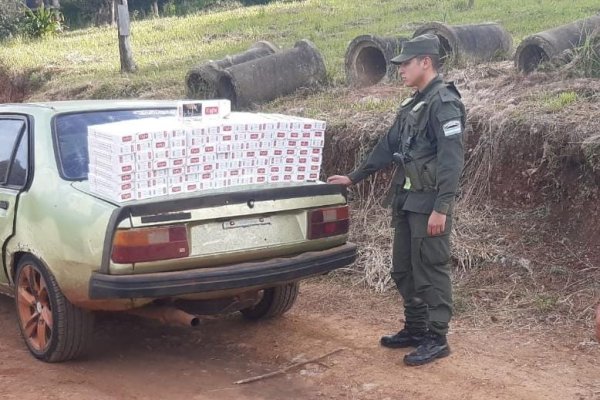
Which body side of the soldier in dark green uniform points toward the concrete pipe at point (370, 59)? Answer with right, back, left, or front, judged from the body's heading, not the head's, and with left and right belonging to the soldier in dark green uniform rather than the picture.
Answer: right

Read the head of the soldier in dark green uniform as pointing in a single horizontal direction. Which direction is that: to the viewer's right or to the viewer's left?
to the viewer's left

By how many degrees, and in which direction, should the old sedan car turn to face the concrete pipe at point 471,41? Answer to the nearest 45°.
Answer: approximately 90° to its right

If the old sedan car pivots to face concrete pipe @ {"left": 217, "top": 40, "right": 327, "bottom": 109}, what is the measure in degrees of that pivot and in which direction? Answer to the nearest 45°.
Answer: approximately 45° to its right

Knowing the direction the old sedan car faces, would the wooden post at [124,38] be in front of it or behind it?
in front

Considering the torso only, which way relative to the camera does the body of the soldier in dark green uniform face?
to the viewer's left

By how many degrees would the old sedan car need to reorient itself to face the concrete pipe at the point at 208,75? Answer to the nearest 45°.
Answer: approximately 45° to its right

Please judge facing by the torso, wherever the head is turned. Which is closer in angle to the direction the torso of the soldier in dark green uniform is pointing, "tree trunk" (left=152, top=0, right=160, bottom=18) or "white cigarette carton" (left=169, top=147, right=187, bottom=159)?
the white cigarette carton

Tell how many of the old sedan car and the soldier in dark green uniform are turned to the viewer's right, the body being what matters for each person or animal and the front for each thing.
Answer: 0

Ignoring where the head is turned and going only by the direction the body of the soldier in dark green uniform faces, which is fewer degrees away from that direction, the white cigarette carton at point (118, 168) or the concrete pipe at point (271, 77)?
the white cigarette carton

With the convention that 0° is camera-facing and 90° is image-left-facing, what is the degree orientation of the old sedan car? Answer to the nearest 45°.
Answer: approximately 135°

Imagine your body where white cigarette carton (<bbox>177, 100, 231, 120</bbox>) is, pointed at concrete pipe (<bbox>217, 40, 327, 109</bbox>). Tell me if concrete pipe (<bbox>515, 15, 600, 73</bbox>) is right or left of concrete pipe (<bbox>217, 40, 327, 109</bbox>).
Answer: right

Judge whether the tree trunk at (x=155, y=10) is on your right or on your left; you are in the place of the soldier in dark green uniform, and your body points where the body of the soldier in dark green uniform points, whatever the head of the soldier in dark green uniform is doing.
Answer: on your right
